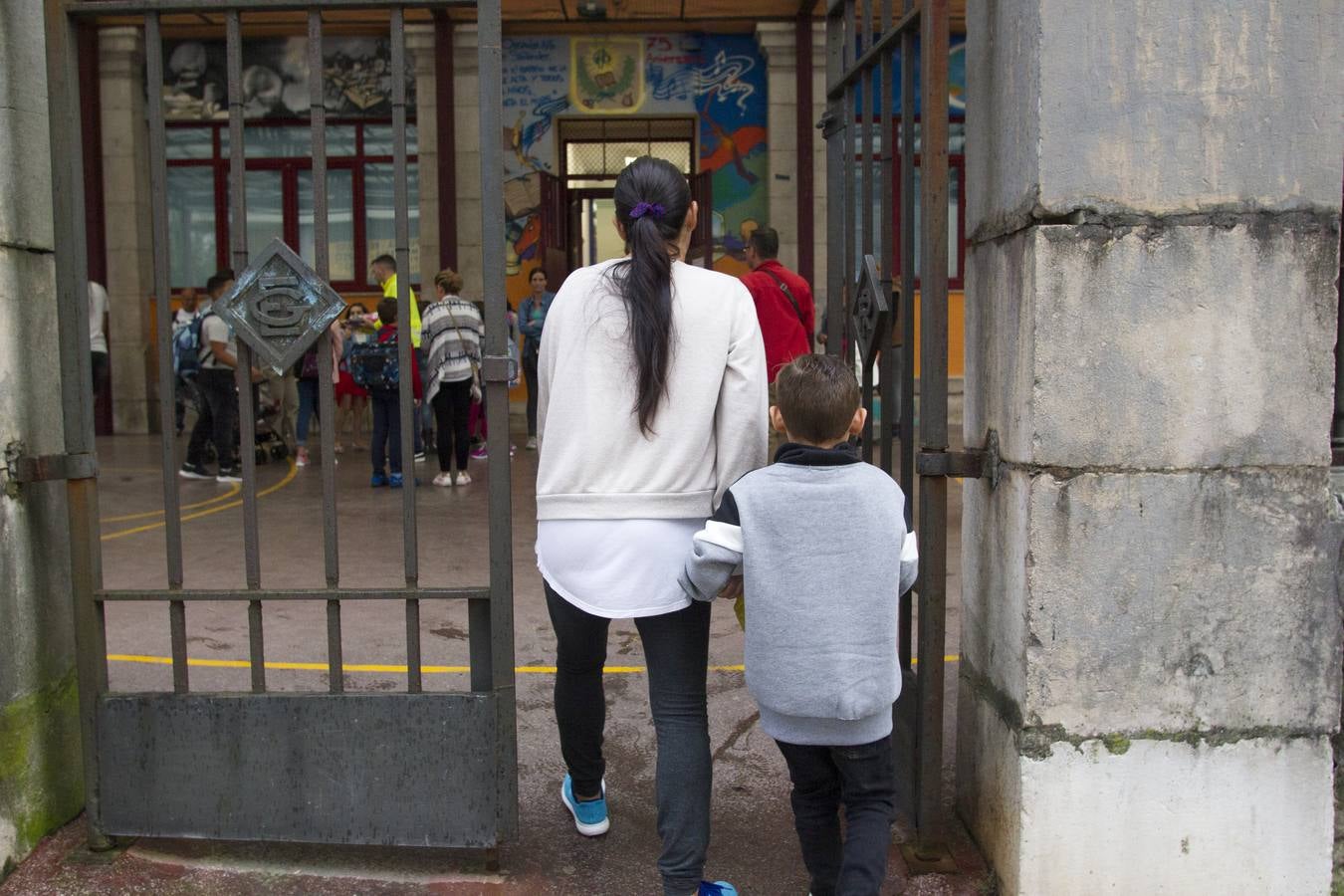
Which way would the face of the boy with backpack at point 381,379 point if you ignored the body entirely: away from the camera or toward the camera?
away from the camera

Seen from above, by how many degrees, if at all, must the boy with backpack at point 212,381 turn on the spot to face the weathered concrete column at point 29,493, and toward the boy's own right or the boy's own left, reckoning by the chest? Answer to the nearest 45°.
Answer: approximately 90° to the boy's own right

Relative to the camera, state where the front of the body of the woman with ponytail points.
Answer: away from the camera

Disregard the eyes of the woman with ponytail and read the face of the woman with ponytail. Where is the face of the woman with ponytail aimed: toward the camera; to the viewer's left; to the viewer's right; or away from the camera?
away from the camera

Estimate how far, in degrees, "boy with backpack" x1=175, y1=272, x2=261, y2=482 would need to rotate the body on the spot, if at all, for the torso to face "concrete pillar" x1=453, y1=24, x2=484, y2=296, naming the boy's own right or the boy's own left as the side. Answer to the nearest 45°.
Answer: approximately 45° to the boy's own left

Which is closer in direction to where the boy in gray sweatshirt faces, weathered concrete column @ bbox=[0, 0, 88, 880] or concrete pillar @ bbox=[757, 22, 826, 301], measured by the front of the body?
the concrete pillar

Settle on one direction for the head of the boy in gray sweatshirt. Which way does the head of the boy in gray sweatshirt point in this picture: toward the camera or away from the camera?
away from the camera

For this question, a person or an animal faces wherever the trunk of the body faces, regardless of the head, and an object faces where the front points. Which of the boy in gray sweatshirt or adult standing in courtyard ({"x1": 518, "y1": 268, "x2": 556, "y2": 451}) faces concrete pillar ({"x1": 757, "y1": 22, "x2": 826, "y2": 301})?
the boy in gray sweatshirt

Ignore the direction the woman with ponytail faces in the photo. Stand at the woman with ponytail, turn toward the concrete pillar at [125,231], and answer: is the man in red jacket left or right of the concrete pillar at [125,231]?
right

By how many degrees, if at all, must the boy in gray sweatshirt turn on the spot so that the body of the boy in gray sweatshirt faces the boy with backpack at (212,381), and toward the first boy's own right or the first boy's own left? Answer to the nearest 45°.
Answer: approximately 45° to the first boy's own left

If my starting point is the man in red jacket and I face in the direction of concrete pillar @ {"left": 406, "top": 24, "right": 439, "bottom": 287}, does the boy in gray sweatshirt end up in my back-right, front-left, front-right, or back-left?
back-left

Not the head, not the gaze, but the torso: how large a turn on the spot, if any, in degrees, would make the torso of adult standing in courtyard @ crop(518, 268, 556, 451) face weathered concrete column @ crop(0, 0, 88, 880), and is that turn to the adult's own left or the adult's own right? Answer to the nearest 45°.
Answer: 0° — they already face it

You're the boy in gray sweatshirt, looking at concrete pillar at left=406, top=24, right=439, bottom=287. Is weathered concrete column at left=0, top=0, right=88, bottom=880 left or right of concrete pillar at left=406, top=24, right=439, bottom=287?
left

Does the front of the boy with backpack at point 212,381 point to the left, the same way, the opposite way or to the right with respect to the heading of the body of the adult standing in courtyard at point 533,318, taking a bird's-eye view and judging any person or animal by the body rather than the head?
to the left

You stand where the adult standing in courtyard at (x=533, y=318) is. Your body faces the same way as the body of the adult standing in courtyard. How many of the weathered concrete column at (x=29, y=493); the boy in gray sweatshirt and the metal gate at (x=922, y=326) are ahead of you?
3

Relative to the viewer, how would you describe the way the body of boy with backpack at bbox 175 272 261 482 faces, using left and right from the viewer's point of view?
facing to the right of the viewer

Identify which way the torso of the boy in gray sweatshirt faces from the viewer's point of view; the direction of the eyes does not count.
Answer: away from the camera
